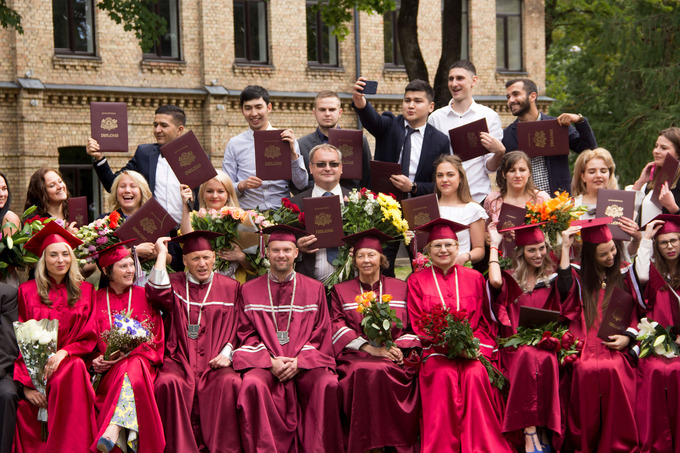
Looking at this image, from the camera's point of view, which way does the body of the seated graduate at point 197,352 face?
toward the camera

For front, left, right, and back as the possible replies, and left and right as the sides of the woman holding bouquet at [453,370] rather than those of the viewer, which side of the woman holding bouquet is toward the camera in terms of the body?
front

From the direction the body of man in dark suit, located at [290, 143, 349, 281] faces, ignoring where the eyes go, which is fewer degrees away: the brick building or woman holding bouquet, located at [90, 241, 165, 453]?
the woman holding bouquet

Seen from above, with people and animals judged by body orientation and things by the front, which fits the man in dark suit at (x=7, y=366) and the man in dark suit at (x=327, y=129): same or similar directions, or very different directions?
same or similar directions

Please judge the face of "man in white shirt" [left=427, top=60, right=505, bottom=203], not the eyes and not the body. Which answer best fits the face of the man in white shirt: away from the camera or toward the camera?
toward the camera

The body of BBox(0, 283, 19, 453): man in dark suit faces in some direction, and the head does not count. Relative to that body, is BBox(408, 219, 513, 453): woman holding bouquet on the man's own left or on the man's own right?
on the man's own left

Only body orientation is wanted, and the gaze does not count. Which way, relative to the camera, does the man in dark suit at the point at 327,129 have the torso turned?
toward the camera

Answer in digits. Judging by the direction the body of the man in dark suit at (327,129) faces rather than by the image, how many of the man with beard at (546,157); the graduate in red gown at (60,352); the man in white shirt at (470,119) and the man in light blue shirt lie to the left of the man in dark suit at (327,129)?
2

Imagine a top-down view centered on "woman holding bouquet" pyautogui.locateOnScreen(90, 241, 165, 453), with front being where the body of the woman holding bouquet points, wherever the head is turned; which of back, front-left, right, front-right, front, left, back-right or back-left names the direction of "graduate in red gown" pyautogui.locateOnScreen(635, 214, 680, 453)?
left

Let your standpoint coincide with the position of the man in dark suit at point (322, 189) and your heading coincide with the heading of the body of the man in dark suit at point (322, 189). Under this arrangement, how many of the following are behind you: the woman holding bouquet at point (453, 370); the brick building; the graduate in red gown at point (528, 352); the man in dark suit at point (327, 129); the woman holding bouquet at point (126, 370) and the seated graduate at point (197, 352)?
2

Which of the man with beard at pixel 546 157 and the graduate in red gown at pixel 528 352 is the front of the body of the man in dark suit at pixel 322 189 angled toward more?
the graduate in red gown

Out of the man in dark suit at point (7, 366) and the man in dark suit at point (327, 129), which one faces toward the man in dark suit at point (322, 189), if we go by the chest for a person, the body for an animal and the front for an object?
the man in dark suit at point (327, 129)

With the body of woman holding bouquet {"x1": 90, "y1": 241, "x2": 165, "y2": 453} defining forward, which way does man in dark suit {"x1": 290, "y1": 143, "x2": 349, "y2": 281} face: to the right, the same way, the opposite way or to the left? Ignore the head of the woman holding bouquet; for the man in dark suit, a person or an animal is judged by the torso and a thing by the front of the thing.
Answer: the same way

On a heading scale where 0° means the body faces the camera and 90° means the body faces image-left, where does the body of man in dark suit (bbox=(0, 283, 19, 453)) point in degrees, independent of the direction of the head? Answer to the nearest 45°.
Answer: approximately 0°

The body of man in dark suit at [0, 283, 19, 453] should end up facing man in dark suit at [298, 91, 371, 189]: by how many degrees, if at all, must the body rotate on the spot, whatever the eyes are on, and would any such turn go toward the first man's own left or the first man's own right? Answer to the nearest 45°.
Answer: approximately 90° to the first man's own left

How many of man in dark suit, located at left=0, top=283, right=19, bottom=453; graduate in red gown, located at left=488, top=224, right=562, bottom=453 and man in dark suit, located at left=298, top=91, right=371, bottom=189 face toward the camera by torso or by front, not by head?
3

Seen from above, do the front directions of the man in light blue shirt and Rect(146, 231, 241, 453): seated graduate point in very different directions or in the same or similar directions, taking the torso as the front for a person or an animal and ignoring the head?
same or similar directions

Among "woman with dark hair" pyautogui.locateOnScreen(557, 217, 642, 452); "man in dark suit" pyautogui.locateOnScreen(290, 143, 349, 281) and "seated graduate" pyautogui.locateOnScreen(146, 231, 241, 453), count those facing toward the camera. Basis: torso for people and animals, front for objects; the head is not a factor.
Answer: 3

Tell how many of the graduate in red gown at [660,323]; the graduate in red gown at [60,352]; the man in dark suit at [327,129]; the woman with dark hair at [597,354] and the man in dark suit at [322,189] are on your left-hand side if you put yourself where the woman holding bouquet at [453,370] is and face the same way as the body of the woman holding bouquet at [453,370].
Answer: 2
